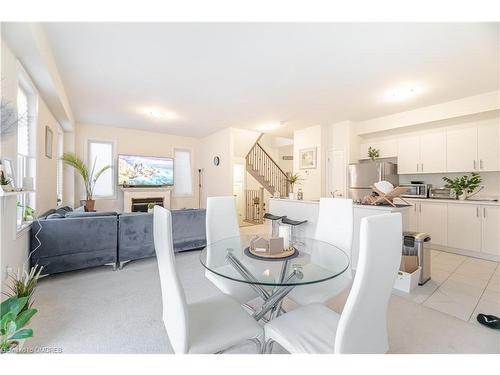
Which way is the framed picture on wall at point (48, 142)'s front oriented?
to the viewer's right

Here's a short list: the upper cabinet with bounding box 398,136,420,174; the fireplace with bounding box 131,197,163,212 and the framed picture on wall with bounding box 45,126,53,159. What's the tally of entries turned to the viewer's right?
1

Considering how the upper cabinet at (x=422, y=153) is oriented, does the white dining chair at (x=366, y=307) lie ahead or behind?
ahead

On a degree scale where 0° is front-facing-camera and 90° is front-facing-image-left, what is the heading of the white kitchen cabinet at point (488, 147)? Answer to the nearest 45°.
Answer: approximately 45°

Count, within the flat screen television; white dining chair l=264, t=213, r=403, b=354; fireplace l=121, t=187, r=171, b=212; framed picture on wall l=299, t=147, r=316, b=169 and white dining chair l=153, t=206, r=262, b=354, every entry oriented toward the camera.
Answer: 3

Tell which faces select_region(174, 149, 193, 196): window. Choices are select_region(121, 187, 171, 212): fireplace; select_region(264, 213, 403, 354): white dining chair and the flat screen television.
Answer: the white dining chair

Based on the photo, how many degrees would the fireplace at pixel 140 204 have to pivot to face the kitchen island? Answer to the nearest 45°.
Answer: approximately 45° to its left

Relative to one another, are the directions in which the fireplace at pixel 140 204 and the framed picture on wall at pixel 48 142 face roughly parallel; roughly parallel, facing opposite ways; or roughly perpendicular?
roughly perpendicular

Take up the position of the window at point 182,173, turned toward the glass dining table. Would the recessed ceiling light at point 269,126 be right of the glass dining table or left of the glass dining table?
left

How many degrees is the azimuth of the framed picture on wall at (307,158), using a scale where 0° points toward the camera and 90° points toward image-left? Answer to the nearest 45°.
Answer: approximately 0°

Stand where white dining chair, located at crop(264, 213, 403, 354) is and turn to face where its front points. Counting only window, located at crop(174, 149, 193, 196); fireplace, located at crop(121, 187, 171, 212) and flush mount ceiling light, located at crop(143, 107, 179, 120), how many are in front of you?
3

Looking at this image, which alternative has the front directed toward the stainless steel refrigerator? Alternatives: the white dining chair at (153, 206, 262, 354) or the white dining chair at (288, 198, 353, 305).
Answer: the white dining chair at (153, 206, 262, 354)

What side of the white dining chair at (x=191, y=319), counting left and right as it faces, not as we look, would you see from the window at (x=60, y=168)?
left
